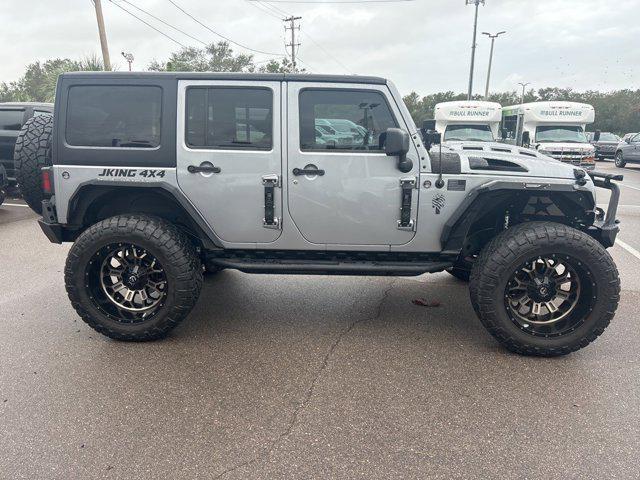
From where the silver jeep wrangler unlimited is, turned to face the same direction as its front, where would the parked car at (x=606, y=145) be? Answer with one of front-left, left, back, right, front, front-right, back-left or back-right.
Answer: front-left

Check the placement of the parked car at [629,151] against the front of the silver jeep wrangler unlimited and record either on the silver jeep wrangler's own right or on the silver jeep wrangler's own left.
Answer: on the silver jeep wrangler's own left

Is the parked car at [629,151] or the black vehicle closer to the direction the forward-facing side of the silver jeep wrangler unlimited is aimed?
the parked car

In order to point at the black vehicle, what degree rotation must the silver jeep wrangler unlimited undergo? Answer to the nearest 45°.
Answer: approximately 135° to its left

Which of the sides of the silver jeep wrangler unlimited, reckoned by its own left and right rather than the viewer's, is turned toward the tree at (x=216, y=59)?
left

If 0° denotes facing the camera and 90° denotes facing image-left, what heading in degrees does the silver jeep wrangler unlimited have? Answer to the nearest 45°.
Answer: approximately 270°

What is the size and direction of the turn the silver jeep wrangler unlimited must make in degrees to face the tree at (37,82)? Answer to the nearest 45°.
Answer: approximately 135° to its left

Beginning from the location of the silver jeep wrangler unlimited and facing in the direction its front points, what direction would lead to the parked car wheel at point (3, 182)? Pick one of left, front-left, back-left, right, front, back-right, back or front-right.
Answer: back-left
